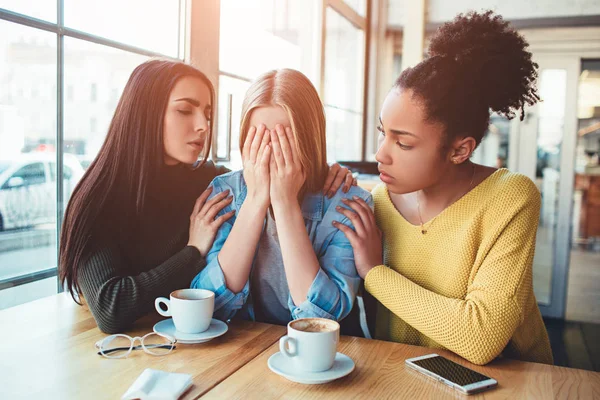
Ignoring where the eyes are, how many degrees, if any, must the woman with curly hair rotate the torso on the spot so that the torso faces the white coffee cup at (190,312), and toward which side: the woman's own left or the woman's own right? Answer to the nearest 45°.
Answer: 0° — they already face it

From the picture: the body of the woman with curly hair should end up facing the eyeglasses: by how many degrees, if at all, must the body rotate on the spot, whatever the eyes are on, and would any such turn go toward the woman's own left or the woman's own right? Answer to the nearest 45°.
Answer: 0° — they already face it

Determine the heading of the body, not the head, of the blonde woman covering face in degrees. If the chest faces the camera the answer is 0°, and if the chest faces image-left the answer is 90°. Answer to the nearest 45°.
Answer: approximately 0°

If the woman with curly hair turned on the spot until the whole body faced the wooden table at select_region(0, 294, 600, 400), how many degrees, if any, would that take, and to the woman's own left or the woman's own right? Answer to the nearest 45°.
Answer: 0° — they already face it

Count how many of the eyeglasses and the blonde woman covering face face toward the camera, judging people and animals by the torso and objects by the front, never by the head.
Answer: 2

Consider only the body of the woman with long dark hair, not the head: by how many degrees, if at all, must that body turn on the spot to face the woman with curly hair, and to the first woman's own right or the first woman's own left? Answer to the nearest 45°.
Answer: approximately 45° to the first woman's own left
